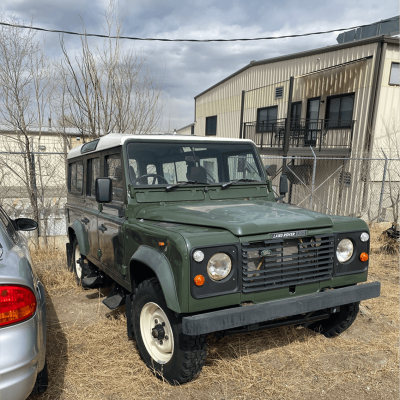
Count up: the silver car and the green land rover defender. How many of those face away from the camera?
1

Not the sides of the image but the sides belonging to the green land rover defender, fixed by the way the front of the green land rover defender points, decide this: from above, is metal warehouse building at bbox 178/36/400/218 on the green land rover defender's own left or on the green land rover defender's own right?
on the green land rover defender's own left

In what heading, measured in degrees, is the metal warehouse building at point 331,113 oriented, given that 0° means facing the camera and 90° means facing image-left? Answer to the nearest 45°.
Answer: approximately 45°

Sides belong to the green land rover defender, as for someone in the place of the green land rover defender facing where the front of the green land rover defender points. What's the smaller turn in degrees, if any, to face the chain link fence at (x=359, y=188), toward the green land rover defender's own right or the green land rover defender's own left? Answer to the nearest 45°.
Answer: approximately 90° to the green land rover defender's own left

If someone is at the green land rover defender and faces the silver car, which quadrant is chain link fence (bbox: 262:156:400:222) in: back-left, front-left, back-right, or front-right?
back-right

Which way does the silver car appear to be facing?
away from the camera

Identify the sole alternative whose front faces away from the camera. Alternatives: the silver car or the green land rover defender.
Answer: the silver car

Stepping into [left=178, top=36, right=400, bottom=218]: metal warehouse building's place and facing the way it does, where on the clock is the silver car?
The silver car is roughly at 11 o'clock from the metal warehouse building.

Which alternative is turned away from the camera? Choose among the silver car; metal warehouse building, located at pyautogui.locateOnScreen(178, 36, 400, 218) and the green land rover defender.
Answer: the silver car

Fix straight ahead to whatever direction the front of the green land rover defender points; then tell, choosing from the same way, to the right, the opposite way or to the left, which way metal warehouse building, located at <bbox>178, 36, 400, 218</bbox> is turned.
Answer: to the right

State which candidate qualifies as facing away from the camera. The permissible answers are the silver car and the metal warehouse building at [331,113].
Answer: the silver car

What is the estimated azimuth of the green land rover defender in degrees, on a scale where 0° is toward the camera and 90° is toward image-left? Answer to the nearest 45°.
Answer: approximately 315°

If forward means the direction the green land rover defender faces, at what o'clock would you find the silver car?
The silver car is roughly at 3 o'clock from the green land rover defender.

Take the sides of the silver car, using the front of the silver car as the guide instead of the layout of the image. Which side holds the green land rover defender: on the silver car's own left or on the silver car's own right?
on the silver car's own right

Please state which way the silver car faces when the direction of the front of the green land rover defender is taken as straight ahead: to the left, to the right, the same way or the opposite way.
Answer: the opposite way
